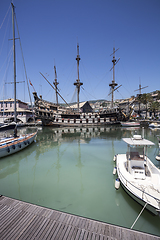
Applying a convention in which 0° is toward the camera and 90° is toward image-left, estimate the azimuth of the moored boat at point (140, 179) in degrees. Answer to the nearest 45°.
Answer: approximately 315°
